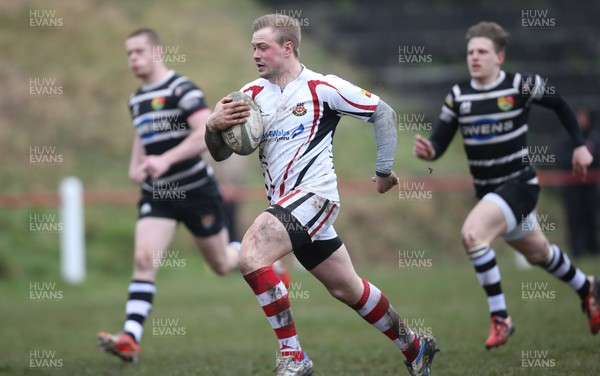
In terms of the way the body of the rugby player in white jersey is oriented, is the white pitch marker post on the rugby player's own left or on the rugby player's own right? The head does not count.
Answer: on the rugby player's own right

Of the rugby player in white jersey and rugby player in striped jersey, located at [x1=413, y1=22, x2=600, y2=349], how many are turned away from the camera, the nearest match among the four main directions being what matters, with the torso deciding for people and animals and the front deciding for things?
0

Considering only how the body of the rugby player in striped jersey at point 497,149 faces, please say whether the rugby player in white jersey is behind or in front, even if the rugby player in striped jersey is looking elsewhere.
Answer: in front

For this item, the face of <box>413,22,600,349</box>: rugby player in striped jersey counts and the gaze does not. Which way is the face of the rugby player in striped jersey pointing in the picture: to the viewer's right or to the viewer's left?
to the viewer's left

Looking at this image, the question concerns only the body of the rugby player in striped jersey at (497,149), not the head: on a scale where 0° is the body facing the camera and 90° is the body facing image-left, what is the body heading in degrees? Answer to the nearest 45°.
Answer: approximately 45°

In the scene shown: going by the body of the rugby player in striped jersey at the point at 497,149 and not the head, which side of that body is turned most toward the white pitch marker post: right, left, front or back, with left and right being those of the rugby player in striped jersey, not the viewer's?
right

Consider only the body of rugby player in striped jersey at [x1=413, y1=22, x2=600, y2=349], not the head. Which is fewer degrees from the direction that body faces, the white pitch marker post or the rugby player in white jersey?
the rugby player in white jersey

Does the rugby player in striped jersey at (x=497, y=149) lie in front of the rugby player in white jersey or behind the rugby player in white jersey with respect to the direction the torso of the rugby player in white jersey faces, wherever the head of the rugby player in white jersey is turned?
behind
